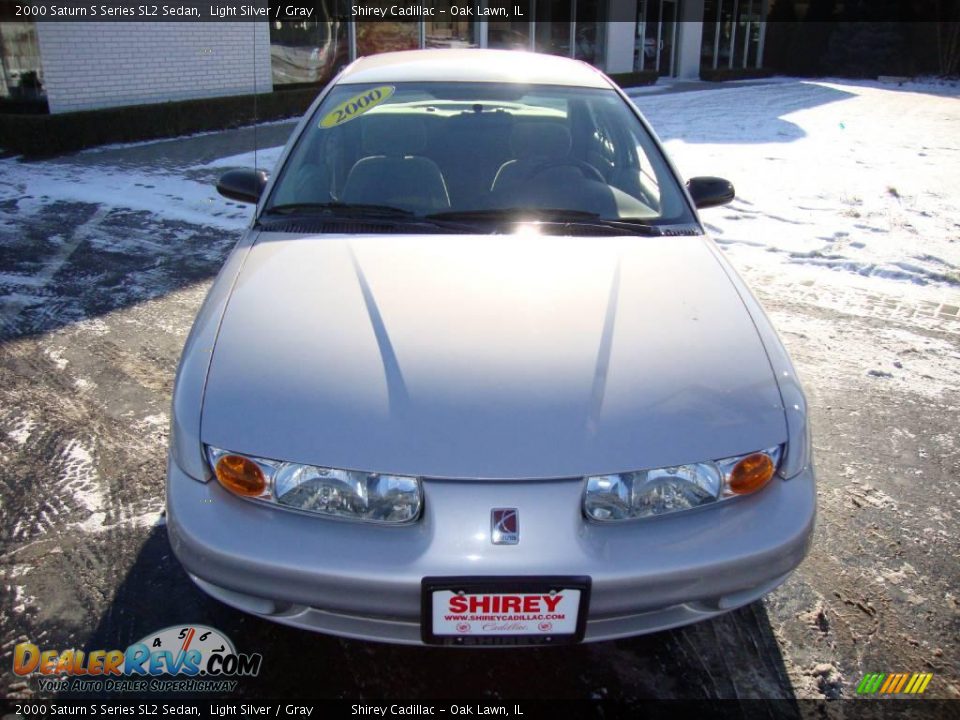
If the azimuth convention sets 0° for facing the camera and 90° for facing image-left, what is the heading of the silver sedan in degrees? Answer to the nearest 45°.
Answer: approximately 0°
